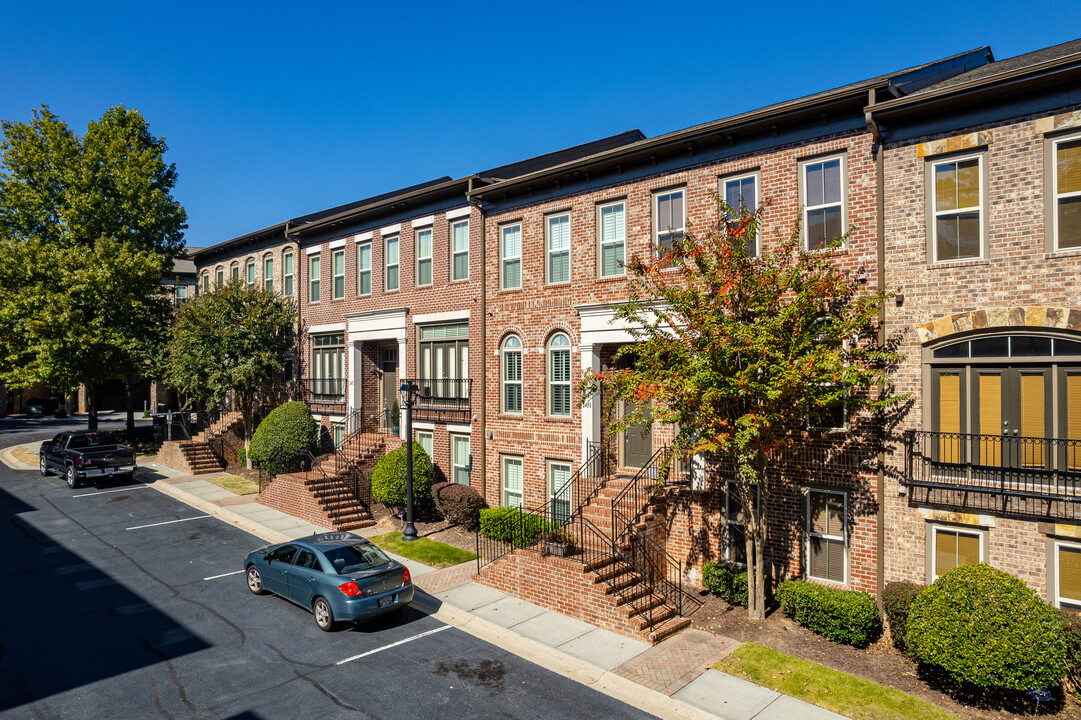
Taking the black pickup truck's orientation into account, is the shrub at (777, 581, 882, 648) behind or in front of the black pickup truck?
behind

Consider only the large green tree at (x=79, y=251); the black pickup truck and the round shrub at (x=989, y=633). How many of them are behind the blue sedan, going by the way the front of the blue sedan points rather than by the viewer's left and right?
1

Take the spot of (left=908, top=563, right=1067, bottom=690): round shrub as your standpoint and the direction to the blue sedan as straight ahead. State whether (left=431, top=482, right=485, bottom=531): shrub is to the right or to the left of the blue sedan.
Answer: right

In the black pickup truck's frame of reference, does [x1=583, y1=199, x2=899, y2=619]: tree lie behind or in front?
behind

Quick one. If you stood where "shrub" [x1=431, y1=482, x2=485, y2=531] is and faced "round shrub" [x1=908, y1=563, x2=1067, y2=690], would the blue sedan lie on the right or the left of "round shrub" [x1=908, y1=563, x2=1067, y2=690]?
right

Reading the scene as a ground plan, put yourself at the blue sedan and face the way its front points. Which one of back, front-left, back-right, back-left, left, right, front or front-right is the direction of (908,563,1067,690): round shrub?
back

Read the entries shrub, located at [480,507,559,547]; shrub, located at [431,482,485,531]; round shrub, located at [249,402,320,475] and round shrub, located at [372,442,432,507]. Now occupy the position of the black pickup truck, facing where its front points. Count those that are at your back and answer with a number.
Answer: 4

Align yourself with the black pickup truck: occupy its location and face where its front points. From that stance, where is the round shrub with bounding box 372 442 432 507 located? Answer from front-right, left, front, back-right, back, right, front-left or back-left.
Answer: back

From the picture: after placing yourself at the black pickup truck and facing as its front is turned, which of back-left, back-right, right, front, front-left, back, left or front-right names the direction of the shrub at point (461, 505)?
back

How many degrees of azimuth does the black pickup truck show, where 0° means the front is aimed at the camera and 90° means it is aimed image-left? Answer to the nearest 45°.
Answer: approximately 135°

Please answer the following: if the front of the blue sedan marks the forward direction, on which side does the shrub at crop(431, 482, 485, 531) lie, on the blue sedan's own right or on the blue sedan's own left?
on the blue sedan's own right

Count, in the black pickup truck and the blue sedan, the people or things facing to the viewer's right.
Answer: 0
